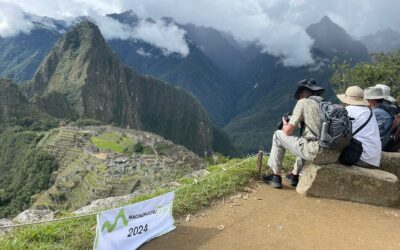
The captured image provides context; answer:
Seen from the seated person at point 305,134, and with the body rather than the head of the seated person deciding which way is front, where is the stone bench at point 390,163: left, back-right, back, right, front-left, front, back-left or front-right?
back-right

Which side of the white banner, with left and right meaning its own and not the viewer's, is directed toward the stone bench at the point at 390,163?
left

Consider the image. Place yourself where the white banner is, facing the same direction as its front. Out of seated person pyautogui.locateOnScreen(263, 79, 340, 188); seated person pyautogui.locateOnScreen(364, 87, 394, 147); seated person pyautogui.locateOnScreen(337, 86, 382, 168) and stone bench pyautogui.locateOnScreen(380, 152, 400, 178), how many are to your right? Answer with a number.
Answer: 0

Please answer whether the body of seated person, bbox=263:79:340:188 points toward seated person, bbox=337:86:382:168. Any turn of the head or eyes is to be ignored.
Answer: no

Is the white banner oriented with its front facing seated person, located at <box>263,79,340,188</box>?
no

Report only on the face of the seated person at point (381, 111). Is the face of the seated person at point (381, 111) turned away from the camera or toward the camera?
away from the camera

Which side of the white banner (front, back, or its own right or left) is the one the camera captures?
front

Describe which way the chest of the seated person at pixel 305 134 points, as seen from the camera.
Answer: to the viewer's left

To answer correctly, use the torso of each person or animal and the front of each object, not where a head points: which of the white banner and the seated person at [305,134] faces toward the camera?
the white banner

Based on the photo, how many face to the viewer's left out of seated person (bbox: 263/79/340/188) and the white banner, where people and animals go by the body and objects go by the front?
1

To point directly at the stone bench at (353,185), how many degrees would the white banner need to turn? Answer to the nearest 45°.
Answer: approximately 90° to its left

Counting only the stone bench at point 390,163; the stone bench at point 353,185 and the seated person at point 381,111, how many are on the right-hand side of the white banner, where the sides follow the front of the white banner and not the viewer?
0
